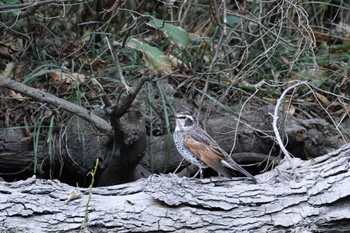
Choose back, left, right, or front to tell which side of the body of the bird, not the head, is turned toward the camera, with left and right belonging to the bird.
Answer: left

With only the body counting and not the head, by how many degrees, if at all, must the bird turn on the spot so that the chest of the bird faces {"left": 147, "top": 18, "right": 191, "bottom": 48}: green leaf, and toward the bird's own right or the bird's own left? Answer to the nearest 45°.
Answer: approximately 90° to the bird's own right

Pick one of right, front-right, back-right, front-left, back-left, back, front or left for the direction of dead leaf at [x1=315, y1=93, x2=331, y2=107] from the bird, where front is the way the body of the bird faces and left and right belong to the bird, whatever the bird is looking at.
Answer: back-right

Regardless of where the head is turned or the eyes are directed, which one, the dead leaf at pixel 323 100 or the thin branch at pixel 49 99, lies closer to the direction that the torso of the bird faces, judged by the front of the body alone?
the thin branch
